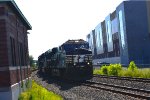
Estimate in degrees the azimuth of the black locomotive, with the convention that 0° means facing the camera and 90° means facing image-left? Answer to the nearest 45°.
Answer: approximately 315°
